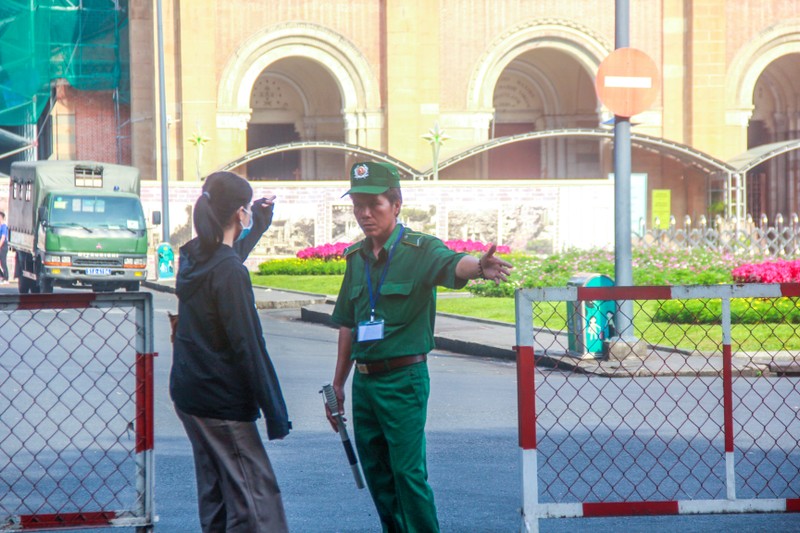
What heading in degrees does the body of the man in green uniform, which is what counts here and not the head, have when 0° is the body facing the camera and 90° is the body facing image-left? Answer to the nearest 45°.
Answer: approximately 45°

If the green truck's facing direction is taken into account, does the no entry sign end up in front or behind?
in front

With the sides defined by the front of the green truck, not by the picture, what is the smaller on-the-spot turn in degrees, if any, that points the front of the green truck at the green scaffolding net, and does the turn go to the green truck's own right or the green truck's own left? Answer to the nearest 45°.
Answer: approximately 180°

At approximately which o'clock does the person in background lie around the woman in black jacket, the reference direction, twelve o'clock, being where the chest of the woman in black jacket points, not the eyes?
The person in background is roughly at 10 o'clock from the woman in black jacket.

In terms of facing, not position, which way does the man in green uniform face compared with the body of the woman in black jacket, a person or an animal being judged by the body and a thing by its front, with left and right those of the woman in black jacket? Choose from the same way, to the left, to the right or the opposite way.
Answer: the opposite way

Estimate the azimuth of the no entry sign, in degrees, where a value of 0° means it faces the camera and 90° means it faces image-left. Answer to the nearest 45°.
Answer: approximately 0°

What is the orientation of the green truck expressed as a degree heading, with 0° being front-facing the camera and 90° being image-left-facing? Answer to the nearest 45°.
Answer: approximately 0°

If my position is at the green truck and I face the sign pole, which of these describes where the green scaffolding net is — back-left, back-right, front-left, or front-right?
back-left

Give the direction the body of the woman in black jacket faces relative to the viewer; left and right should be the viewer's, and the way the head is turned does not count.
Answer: facing away from the viewer and to the right of the viewer

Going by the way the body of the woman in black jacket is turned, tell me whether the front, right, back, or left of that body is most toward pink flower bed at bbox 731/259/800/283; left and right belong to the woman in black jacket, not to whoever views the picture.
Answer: front
